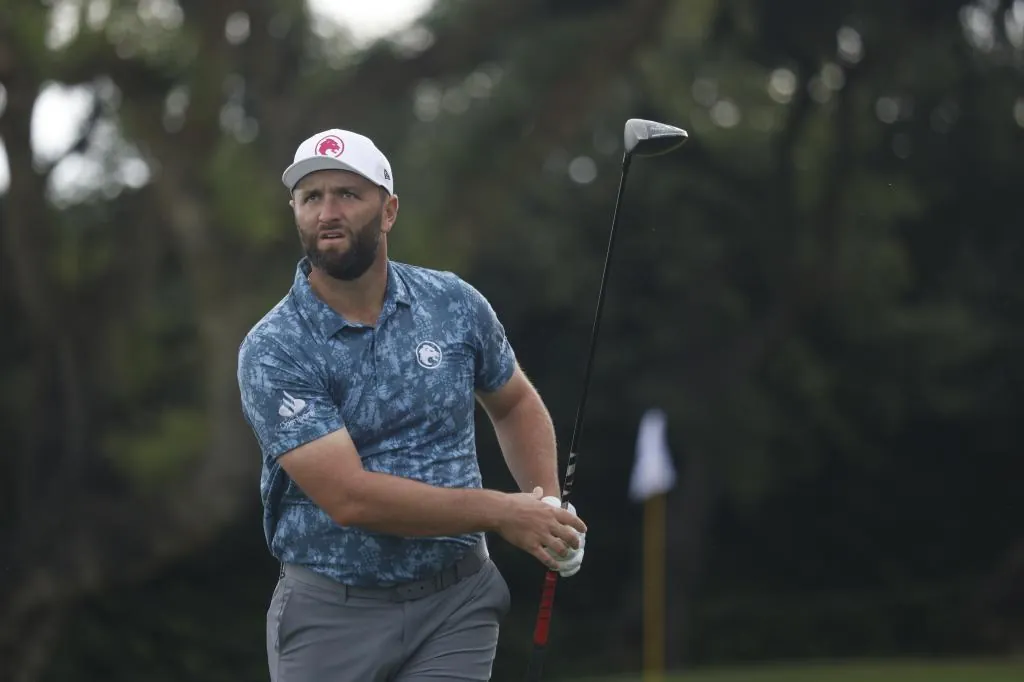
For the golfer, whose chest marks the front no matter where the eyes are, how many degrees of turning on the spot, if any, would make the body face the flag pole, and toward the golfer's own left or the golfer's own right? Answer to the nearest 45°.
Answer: approximately 180°

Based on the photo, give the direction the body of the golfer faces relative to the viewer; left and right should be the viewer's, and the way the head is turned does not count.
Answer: facing the viewer

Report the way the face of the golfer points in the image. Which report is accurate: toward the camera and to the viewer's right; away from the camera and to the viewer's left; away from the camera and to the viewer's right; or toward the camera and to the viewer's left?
toward the camera and to the viewer's left

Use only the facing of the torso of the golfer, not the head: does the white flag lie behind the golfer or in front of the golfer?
behind
